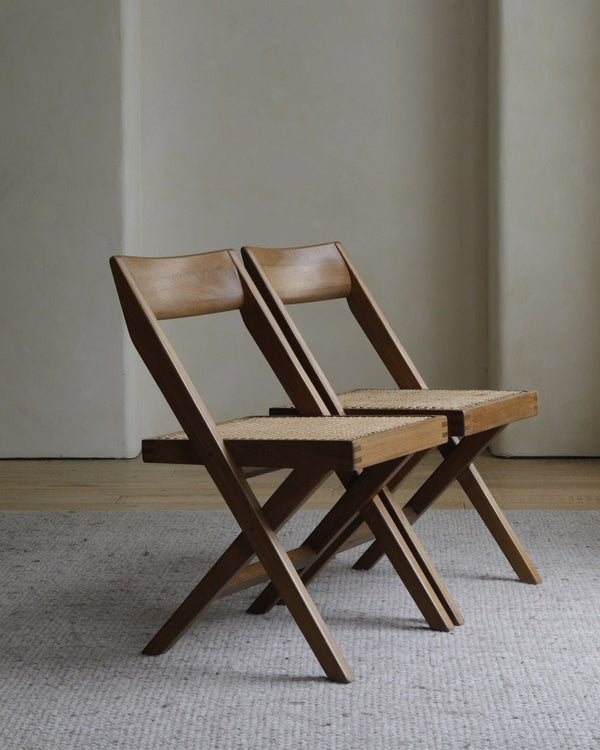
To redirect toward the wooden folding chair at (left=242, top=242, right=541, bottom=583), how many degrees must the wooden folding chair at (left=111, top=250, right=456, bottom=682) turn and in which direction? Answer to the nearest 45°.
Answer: approximately 90° to its left

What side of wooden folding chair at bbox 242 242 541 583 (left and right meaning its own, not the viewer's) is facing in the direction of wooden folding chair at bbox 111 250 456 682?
right

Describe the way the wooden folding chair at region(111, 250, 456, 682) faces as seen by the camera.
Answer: facing the viewer and to the right of the viewer

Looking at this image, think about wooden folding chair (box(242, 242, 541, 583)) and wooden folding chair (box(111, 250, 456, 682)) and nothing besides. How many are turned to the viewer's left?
0
